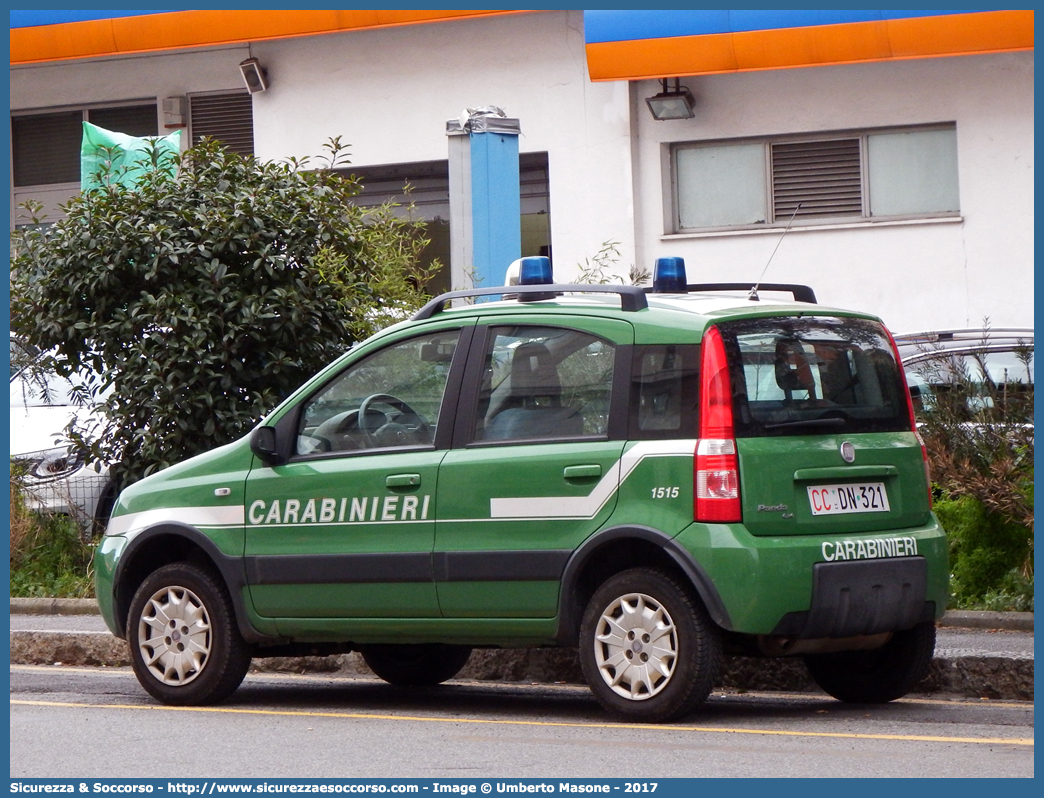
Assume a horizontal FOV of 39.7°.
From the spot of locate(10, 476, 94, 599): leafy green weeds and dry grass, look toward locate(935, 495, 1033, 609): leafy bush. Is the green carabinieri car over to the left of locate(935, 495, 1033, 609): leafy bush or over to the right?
right

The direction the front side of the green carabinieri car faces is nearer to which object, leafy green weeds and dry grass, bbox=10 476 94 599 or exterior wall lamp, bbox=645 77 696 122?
the leafy green weeds and dry grass

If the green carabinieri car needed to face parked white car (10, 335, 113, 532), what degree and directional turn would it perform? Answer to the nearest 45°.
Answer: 0° — it already faces it

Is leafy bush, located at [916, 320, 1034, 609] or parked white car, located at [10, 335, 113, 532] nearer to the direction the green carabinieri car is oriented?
the parked white car

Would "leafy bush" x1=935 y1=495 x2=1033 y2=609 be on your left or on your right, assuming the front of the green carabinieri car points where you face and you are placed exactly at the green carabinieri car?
on your right

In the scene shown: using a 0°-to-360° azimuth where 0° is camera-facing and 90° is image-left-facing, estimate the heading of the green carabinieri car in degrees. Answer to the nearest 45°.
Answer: approximately 135°
